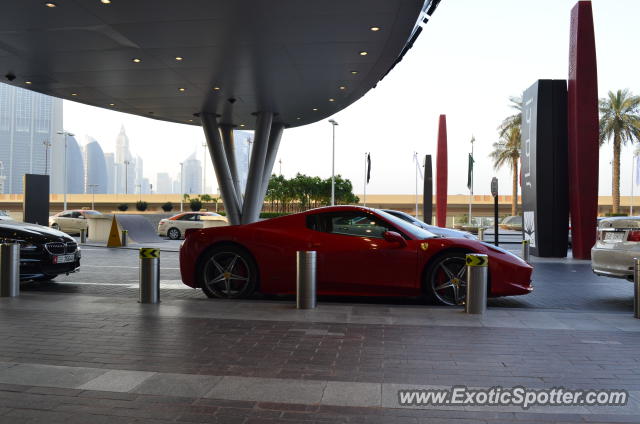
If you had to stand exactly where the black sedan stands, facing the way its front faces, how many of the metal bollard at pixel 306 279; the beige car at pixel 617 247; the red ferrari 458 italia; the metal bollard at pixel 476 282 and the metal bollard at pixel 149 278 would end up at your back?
0

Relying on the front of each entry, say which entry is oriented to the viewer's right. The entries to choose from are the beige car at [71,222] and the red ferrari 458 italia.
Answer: the red ferrari 458 italia

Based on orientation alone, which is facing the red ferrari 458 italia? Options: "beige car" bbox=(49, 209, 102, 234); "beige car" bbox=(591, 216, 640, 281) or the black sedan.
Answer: the black sedan

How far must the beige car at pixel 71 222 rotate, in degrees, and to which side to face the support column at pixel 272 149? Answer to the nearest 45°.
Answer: approximately 135° to its left

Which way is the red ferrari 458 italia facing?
to the viewer's right

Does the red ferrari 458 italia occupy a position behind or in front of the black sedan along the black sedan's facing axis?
in front

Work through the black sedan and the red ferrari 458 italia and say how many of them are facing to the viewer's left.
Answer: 0

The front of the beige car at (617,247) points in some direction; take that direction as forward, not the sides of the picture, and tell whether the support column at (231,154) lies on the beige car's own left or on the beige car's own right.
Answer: on the beige car's own left

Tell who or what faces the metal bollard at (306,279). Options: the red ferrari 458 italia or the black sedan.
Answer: the black sedan

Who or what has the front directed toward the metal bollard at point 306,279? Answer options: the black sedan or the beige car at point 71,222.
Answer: the black sedan

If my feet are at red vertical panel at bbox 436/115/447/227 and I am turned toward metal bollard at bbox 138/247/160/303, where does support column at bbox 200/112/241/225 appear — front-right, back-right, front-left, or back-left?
front-right

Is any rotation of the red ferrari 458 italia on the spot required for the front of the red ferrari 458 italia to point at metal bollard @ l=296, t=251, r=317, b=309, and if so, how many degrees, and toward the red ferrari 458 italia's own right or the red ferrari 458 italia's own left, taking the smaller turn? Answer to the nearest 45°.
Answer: approximately 135° to the red ferrari 458 italia's own right

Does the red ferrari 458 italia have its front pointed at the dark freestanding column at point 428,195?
no

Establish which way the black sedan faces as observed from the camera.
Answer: facing the viewer and to the right of the viewer
